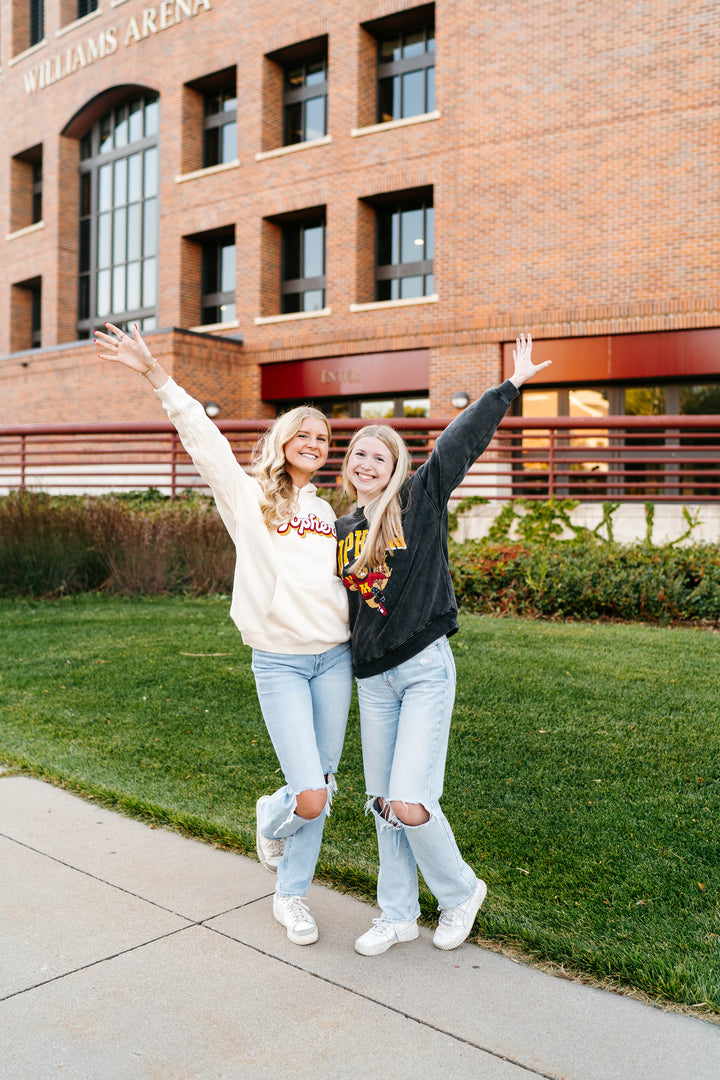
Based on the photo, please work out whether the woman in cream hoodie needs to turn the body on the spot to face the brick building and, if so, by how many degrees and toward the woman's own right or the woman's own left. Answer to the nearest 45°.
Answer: approximately 135° to the woman's own left

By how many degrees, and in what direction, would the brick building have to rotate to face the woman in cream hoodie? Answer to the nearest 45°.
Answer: approximately 45° to its left

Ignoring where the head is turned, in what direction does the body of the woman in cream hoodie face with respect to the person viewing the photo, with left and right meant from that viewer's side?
facing the viewer and to the right of the viewer

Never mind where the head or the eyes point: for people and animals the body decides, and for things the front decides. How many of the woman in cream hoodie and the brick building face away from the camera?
0

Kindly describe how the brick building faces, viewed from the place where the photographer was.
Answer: facing the viewer and to the left of the viewer

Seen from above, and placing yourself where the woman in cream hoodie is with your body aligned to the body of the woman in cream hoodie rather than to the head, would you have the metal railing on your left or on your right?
on your left
